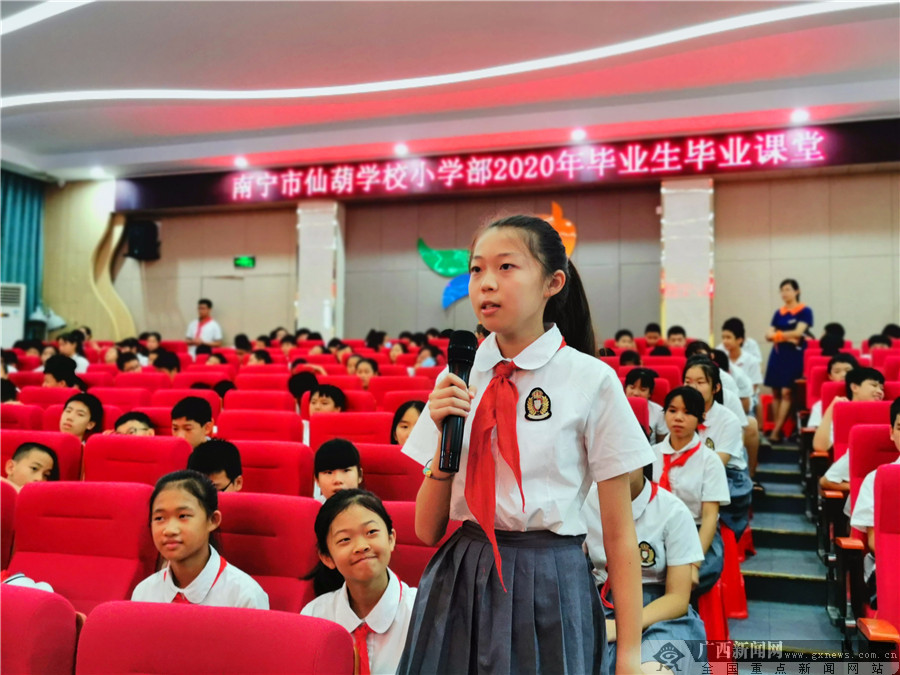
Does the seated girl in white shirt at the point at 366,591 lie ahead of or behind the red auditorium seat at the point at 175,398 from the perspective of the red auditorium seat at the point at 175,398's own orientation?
ahead

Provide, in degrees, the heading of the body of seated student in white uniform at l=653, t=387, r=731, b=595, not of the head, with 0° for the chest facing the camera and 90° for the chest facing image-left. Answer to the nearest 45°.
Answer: approximately 45°

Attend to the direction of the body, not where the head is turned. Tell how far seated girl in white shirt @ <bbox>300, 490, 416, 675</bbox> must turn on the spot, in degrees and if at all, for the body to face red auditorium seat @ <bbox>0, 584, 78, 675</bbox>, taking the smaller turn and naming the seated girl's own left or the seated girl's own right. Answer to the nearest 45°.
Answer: approximately 45° to the seated girl's own right

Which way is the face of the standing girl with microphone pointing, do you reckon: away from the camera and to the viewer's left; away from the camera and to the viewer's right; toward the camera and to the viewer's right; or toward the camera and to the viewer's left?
toward the camera and to the viewer's left

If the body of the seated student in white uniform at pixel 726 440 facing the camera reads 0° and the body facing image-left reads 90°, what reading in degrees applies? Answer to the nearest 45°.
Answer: approximately 45°

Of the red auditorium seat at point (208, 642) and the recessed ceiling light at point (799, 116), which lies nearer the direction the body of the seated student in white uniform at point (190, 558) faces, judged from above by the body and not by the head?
the red auditorium seat

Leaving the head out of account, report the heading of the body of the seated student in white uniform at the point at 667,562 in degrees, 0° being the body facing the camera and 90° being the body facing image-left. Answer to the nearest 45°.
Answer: approximately 45°

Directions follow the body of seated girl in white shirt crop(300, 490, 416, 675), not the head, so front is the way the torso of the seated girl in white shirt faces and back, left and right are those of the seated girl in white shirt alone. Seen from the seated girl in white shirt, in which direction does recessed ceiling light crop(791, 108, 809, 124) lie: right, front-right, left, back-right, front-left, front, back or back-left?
back-left

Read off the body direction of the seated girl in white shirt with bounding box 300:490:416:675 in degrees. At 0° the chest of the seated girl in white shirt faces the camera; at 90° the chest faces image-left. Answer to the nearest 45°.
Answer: approximately 0°

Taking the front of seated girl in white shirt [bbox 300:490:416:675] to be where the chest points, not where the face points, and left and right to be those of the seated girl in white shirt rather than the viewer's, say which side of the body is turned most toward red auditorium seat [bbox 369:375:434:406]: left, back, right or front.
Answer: back

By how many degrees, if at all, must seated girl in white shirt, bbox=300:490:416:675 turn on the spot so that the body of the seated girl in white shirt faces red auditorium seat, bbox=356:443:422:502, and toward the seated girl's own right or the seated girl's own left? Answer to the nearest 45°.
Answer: approximately 180°
